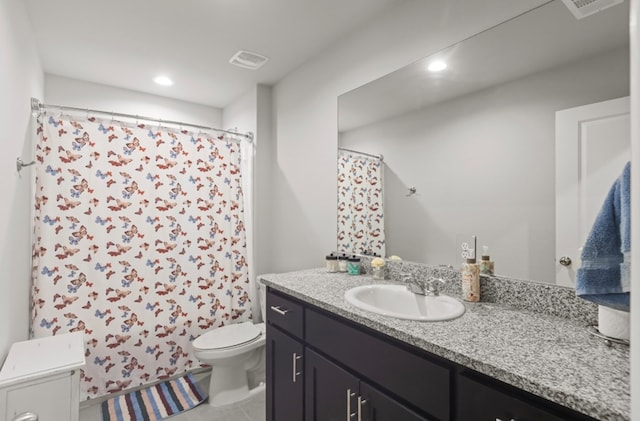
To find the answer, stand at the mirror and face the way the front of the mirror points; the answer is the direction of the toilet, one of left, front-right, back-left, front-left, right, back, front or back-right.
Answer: front-right

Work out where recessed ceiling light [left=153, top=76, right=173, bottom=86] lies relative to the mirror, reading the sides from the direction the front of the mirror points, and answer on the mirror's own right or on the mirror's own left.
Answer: on the mirror's own right

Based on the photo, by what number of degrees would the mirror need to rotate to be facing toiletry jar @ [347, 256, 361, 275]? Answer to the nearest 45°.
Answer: approximately 45° to its right

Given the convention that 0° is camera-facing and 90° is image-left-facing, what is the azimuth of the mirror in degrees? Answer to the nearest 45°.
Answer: approximately 45°

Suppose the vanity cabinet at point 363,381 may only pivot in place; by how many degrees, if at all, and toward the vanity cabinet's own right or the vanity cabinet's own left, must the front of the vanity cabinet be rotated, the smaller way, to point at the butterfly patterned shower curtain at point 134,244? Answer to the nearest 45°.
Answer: approximately 45° to the vanity cabinet's own right

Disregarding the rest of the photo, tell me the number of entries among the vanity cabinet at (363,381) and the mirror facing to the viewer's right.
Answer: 0

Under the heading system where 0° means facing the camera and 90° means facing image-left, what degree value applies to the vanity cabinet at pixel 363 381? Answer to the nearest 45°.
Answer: approximately 45°

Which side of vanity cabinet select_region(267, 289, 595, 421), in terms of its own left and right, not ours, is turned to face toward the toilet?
right
